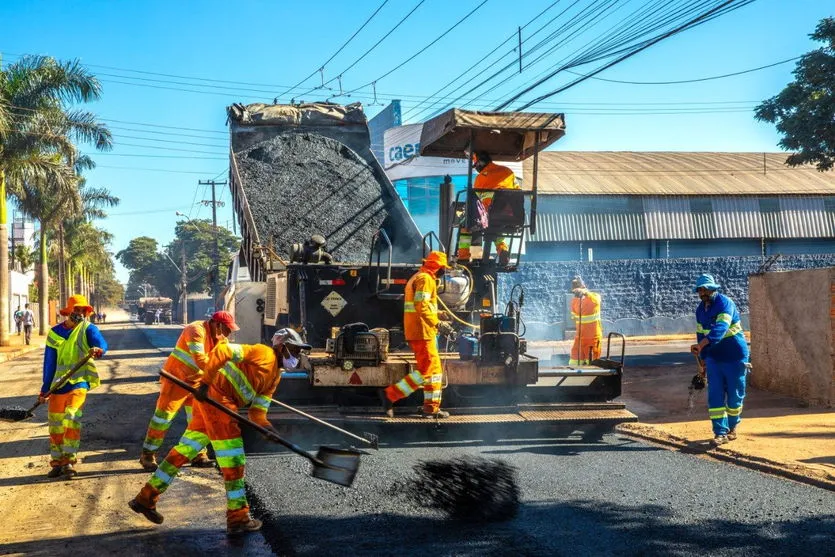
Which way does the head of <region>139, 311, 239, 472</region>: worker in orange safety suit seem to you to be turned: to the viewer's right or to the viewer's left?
to the viewer's right

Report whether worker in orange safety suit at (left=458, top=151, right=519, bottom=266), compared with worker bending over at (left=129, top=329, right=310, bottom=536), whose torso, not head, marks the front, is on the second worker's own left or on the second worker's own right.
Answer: on the second worker's own left

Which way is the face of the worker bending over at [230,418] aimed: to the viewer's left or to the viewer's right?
to the viewer's right

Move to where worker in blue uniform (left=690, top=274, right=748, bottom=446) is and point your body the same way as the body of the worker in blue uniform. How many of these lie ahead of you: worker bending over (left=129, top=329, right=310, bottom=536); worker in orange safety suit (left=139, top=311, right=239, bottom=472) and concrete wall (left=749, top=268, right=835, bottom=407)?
2

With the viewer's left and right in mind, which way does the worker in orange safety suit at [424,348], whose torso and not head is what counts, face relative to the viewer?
facing to the right of the viewer

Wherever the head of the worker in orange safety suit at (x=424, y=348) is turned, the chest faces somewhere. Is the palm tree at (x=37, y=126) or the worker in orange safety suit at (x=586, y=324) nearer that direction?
the worker in orange safety suit

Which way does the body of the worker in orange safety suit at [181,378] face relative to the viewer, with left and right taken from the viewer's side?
facing to the right of the viewer

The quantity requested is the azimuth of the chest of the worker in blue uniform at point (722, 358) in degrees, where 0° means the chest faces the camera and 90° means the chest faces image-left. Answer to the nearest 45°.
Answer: approximately 45°

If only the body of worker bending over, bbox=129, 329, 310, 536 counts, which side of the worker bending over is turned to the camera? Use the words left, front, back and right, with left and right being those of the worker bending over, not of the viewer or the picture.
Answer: right

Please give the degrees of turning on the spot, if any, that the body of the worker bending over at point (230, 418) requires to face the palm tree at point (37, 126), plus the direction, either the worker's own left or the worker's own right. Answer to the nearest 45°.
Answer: approximately 90° to the worker's own left

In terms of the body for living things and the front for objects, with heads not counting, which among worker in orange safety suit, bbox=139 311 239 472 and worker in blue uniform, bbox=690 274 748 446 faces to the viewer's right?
the worker in orange safety suit

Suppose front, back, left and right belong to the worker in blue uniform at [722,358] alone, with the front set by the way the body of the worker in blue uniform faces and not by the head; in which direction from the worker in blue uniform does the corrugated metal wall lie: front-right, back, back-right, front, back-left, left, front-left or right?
back-right
